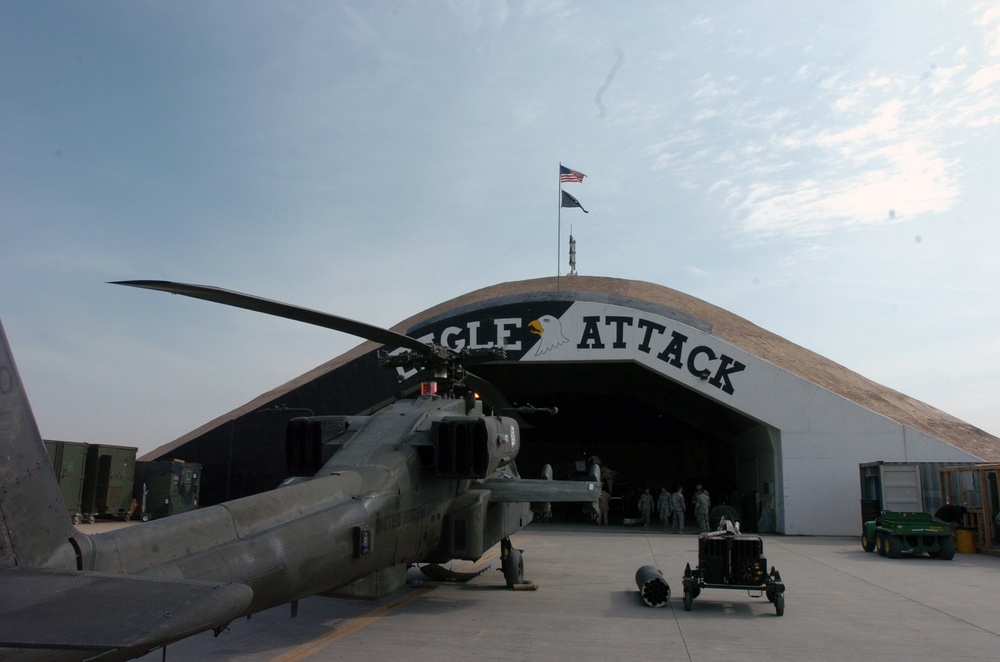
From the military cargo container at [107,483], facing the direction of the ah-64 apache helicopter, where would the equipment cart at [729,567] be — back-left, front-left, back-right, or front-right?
front-left

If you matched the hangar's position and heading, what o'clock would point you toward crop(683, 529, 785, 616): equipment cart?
The equipment cart is roughly at 12 o'clock from the hangar.

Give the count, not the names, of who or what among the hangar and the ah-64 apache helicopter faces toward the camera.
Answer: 1

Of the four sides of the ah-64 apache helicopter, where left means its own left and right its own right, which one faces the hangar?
front

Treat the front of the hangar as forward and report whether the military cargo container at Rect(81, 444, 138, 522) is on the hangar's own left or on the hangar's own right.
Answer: on the hangar's own right

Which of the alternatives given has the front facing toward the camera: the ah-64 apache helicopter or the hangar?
the hangar

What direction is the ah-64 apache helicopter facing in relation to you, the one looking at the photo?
facing away from the viewer and to the right of the viewer

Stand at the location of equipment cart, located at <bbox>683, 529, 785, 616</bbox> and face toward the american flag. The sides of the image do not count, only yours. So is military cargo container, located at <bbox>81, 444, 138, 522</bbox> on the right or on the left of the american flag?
left

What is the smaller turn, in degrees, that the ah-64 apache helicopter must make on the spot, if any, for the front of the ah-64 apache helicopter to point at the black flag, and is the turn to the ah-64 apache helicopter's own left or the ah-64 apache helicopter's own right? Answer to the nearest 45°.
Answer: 0° — it already faces it

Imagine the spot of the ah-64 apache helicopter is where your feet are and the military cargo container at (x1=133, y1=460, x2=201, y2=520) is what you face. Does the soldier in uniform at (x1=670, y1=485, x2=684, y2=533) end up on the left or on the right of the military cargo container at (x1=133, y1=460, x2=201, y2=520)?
right

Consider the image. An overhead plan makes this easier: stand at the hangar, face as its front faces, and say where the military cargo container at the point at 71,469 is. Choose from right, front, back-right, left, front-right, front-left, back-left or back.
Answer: right

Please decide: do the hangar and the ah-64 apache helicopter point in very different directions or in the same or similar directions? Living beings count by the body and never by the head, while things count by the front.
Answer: very different directions

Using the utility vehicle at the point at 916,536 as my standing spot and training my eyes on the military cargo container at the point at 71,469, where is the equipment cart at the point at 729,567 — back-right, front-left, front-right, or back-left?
front-left

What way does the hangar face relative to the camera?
toward the camera

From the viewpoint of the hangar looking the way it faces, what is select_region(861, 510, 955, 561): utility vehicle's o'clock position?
The utility vehicle is roughly at 11 o'clock from the hangar.

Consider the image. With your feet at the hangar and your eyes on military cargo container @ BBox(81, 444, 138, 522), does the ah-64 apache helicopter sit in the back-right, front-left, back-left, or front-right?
front-left

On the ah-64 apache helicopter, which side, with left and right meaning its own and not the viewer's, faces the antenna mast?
front
